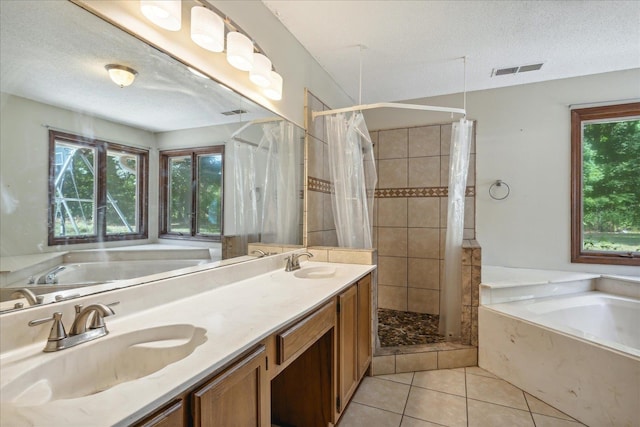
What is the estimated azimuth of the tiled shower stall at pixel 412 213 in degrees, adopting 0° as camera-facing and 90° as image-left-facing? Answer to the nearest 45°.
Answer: approximately 0°

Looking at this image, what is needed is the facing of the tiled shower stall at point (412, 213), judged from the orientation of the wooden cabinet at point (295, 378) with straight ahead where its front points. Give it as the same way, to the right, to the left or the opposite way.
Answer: to the right

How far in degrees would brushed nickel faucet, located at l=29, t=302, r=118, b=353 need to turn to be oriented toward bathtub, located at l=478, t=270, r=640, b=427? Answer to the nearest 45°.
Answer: approximately 45° to its left

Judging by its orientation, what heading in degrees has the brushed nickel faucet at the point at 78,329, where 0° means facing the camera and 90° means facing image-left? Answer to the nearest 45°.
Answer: approximately 315°

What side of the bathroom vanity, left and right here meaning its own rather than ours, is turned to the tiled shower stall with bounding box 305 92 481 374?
left

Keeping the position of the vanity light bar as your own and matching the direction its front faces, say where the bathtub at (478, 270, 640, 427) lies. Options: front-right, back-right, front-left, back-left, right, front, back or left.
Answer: front-left

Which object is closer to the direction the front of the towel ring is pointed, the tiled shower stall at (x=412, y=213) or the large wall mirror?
the large wall mirror

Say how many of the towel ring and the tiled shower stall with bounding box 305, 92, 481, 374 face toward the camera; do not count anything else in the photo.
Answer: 2
